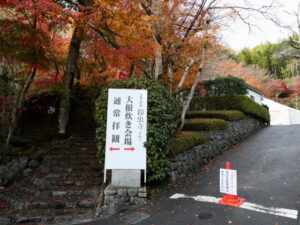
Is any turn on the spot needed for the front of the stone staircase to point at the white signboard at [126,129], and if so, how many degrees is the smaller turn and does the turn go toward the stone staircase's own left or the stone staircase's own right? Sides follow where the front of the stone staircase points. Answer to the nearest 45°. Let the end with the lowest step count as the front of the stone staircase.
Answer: approximately 45° to the stone staircase's own left

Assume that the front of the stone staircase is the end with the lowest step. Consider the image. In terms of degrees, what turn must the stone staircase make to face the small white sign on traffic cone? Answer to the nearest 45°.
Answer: approximately 45° to its left

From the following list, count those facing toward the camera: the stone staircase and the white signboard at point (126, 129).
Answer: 2

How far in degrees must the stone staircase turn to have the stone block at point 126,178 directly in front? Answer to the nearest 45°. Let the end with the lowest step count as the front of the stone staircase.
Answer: approximately 45° to its left

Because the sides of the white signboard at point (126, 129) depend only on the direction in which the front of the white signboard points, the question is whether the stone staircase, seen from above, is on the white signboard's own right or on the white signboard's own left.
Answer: on the white signboard's own right

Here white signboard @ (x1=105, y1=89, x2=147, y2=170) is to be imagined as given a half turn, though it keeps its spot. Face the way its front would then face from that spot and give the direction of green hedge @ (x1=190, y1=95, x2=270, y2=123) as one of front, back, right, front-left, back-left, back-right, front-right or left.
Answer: front-right

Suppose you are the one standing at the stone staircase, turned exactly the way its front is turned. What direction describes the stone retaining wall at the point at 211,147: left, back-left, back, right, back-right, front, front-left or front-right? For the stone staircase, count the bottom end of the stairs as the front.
left

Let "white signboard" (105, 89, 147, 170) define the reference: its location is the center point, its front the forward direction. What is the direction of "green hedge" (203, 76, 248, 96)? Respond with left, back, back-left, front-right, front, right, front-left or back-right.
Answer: back-left

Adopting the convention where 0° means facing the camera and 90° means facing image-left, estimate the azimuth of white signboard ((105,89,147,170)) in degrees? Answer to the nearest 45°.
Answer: approximately 0°

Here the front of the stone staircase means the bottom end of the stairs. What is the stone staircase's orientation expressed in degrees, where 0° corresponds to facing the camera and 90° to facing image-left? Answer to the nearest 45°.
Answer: approximately 0°

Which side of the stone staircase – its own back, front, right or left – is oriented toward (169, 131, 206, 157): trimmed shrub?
left

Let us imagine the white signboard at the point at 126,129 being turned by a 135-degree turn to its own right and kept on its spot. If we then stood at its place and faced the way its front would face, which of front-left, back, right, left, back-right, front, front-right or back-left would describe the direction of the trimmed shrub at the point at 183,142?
right

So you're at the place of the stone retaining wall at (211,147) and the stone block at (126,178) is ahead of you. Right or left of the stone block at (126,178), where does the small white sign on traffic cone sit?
left

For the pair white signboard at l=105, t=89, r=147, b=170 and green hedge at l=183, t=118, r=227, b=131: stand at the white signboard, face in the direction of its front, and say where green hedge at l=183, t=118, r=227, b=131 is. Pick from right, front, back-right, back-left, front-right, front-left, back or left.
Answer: back-left

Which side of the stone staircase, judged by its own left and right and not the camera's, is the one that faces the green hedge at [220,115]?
left
